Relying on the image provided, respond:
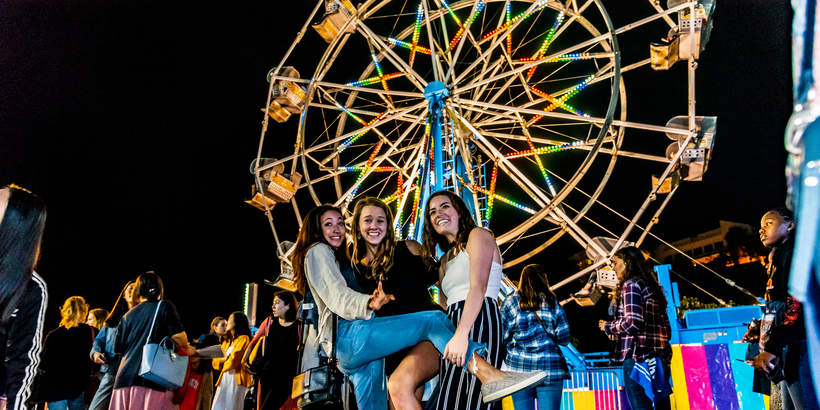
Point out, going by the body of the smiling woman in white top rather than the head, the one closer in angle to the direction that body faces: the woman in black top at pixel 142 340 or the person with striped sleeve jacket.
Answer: the person with striped sleeve jacket

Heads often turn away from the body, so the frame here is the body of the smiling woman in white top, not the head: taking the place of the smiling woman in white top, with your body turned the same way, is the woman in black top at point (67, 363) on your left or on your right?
on your right

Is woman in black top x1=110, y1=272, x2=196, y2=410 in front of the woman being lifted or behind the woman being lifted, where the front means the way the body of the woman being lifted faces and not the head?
behind

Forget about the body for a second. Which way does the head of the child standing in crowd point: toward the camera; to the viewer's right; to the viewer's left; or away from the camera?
to the viewer's left

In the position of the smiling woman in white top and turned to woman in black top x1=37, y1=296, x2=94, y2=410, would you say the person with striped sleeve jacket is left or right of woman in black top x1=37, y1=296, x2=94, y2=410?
left

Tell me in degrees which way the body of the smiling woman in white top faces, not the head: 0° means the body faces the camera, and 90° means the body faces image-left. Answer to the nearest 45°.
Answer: approximately 45°

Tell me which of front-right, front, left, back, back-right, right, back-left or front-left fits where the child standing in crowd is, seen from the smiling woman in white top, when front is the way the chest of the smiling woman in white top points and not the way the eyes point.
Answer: back-left

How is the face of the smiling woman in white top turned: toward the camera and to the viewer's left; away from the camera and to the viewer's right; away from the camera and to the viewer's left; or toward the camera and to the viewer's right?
toward the camera and to the viewer's left
